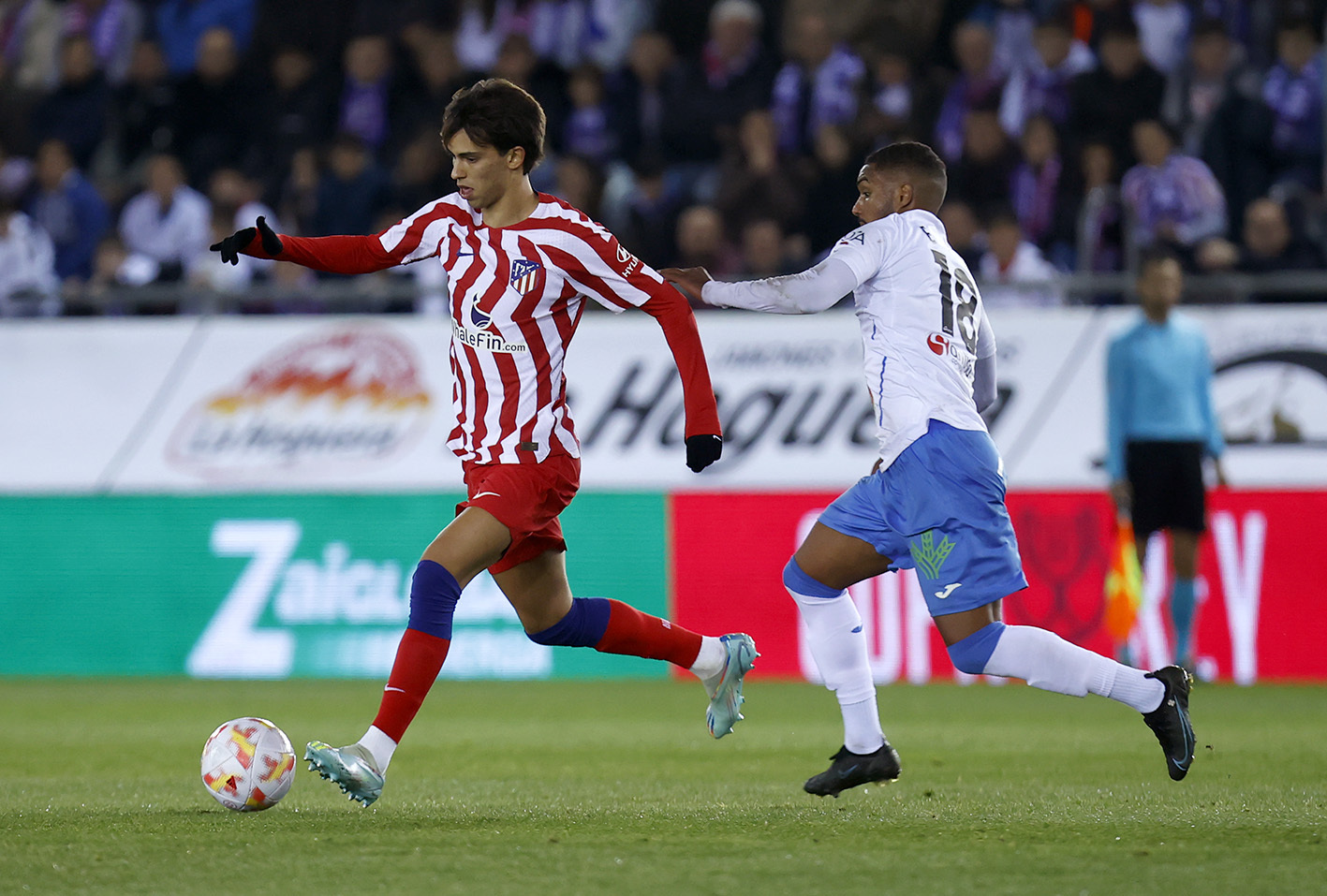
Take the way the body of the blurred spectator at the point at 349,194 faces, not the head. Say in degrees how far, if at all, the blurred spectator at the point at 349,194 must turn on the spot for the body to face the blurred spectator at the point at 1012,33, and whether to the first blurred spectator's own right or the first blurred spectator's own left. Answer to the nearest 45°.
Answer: approximately 90° to the first blurred spectator's own left

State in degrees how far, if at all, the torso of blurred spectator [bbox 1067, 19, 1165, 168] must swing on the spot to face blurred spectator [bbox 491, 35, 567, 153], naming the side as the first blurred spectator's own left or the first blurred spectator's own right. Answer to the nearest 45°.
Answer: approximately 90° to the first blurred spectator's own right

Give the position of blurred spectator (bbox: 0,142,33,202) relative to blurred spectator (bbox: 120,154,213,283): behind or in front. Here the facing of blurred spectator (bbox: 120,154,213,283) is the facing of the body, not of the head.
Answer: behind

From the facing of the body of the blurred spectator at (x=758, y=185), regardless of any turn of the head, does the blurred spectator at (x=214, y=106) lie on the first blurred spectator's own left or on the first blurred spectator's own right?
on the first blurred spectator's own right

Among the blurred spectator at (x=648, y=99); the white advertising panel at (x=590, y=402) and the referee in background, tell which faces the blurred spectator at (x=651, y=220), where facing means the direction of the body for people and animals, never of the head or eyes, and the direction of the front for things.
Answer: the blurred spectator at (x=648, y=99)

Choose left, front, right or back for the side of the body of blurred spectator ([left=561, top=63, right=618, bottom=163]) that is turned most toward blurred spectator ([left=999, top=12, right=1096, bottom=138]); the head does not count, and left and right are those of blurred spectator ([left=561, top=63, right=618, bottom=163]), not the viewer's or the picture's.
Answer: left

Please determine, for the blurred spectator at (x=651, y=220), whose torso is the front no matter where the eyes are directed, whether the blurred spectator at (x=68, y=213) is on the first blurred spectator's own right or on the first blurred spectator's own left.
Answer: on the first blurred spectator's own right

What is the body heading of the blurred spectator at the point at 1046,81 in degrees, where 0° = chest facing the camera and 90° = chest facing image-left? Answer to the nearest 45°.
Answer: approximately 0°

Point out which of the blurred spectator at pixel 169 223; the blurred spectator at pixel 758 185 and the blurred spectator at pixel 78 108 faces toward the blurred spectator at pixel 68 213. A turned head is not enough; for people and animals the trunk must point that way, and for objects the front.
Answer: the blurred spectator at pixel 78 108

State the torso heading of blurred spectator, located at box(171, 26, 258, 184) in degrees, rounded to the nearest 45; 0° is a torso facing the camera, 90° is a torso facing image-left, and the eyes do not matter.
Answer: approximately 0°
